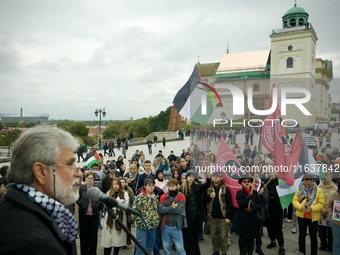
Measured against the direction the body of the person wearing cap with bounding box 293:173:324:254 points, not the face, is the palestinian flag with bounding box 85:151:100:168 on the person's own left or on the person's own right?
on the person's own right

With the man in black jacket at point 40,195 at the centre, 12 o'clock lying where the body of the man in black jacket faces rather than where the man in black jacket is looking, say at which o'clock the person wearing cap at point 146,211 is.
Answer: The person wearing cap is roughly at 10 o'clock from the man in black jacket.

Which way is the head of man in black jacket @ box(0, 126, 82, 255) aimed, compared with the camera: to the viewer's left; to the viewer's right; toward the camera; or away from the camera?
to the viewer's right

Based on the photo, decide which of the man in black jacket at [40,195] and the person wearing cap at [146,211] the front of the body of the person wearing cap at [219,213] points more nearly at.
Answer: the man in black jacket

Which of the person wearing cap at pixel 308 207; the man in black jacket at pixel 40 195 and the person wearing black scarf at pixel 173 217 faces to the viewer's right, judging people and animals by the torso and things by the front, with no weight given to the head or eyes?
the man in black jacket

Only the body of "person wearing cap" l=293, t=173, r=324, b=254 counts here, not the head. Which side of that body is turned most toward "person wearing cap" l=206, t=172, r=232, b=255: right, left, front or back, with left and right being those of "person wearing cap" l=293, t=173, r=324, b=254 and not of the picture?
right

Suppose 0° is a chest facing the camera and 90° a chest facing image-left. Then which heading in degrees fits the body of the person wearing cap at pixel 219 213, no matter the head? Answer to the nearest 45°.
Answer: approximately 0°

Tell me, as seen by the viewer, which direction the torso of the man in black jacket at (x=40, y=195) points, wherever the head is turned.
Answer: to the viewer's right

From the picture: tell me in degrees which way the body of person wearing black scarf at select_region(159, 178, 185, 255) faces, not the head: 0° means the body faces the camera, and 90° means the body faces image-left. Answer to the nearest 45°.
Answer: approximately 0°
